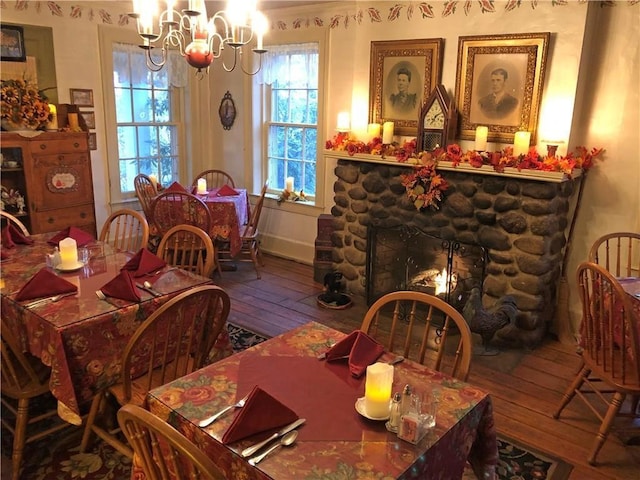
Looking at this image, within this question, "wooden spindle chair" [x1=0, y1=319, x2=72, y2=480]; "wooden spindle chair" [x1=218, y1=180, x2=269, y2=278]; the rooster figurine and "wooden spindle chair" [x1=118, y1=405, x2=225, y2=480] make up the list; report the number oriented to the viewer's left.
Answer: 2

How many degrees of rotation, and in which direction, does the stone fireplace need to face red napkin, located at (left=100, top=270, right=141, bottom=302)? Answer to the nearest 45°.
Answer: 0° — it already faces it

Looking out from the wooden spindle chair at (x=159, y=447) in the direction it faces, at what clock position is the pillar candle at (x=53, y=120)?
The pillar candle is roughly at 10 o'clock from the wooden spindle chair.

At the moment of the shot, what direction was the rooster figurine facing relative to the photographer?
facing to the left of the viewer

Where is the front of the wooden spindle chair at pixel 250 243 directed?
to the viewer's left

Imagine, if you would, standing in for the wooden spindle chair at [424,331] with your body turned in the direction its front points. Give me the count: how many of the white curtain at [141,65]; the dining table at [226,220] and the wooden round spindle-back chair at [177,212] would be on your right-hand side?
3

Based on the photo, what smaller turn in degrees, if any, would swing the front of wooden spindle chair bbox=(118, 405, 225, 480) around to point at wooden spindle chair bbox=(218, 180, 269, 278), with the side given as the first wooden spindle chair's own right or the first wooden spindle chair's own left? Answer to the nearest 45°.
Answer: approximately 45° to the first wooden spindle chair's own left

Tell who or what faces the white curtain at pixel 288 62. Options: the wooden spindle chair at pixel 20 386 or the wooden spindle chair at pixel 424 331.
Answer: the wooden spindle chair at pixel 20 386

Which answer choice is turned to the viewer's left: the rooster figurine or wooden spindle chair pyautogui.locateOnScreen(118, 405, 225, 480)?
the rooster figurine

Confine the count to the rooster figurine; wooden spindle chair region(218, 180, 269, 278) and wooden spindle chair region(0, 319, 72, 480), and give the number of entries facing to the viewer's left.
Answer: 2

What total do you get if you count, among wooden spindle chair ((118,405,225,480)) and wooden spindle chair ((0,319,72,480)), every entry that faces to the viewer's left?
0

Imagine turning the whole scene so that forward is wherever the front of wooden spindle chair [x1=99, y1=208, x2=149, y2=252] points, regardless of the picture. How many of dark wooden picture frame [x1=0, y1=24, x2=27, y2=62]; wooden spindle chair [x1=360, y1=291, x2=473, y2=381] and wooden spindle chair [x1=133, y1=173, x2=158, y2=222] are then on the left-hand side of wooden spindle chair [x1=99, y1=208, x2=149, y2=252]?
1

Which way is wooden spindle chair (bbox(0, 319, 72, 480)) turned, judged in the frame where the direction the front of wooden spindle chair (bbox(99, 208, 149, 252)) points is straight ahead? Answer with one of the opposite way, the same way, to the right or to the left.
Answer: the opposite way

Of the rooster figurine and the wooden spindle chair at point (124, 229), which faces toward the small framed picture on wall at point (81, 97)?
the rooster figurine

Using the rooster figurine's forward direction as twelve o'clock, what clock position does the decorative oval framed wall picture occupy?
The decorative oval framed wall picture is roughly at 1 o'clock from the rooster figurine.

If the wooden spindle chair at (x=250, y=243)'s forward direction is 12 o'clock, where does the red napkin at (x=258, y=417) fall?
The red napkin is roughly at 9 o'clock from the wooden spindle chair.

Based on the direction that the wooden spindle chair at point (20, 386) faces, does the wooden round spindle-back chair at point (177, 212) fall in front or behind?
in front
